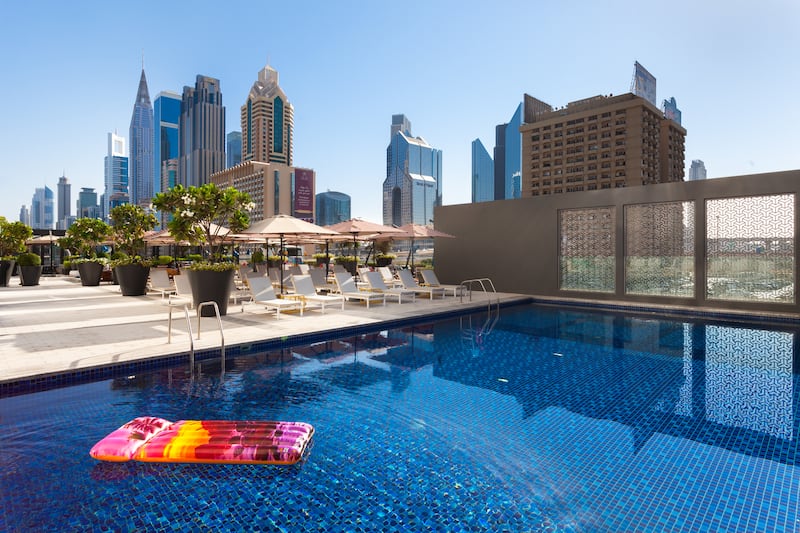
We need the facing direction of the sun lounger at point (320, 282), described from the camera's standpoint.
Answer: facing the viewer and to the right of the viewer

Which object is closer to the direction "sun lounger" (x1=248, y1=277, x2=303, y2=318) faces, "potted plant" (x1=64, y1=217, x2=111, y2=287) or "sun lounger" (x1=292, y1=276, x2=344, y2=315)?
the sun lounger

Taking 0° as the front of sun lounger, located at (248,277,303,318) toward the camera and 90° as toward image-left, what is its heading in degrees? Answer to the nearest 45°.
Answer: approximately 315°

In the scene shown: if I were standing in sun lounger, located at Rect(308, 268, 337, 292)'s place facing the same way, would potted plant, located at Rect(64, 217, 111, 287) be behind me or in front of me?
behind

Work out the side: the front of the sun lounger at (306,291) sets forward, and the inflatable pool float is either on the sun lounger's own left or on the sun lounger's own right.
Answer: on the sun lounger's own right

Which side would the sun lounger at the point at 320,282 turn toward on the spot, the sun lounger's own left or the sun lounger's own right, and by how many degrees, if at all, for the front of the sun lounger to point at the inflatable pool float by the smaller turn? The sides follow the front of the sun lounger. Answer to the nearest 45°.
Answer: approximately 45° to the sun lounger's own right

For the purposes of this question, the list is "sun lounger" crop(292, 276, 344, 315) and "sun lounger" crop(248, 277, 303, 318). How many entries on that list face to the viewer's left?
0

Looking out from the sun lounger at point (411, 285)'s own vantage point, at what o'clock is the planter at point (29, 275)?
The planter is roughly at 5 o'clock from the sun lounger.

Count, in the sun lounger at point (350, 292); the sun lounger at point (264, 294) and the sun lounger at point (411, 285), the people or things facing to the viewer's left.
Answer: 0

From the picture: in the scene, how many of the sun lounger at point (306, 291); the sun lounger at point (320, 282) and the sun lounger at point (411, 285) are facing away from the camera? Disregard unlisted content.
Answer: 0

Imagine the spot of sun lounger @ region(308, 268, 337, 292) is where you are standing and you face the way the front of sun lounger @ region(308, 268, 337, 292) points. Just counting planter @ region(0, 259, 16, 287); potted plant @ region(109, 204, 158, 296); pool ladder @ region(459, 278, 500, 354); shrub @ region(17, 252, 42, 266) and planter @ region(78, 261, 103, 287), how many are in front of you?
1

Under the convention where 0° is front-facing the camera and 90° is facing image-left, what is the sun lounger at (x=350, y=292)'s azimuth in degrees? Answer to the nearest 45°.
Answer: approximately 315°
